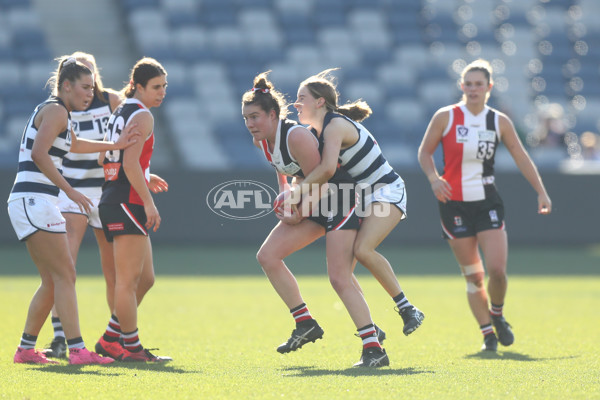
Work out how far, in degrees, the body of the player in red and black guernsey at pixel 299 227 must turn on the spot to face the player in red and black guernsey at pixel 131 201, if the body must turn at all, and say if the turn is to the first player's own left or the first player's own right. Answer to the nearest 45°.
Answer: approximately 45° to the first player's own right

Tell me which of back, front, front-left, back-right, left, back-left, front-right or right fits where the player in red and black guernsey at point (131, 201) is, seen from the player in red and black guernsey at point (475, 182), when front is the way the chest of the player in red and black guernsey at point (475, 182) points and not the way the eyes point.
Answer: front-right

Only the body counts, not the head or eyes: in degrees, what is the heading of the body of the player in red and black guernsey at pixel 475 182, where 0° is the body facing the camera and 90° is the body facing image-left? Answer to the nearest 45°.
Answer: approximately 0°

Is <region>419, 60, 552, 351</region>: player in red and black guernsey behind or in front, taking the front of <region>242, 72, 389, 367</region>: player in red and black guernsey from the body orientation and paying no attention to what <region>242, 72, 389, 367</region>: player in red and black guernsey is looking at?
behind

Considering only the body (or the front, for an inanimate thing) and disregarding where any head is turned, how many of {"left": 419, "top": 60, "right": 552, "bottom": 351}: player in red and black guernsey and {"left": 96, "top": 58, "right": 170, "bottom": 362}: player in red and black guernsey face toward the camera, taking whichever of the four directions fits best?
1
